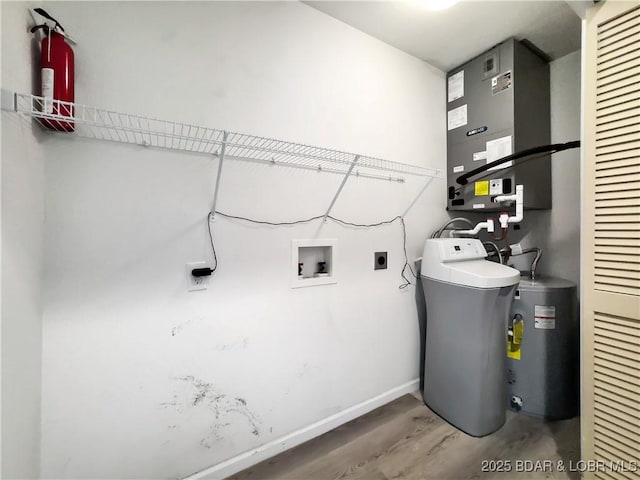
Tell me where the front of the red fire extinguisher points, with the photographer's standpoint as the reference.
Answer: facing the viewer and to the left of the viewer

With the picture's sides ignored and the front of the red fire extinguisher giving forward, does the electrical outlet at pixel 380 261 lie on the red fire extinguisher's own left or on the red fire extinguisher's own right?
on the red fire extinguisher's own left

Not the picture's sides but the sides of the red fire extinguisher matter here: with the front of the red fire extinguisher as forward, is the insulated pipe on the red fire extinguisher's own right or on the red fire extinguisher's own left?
on the red fire extinguisher's own left

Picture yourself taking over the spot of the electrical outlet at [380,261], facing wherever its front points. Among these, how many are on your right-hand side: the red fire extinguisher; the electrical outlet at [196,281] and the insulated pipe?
2

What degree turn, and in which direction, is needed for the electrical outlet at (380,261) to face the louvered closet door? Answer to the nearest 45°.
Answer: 0° — it already faces it

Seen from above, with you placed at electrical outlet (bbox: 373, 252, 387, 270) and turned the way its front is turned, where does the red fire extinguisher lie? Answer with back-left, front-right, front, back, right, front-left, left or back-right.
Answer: right

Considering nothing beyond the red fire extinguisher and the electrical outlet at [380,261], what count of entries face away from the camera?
0

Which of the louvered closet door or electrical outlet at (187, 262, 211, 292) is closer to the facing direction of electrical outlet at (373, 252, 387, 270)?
the louvered closet door

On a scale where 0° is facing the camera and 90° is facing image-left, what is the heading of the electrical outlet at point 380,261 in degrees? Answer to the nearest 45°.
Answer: approximately 315°

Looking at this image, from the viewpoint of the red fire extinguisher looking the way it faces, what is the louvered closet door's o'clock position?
The louvered closet door is roughly at 9 o'clock from the red fire extinguisher.
